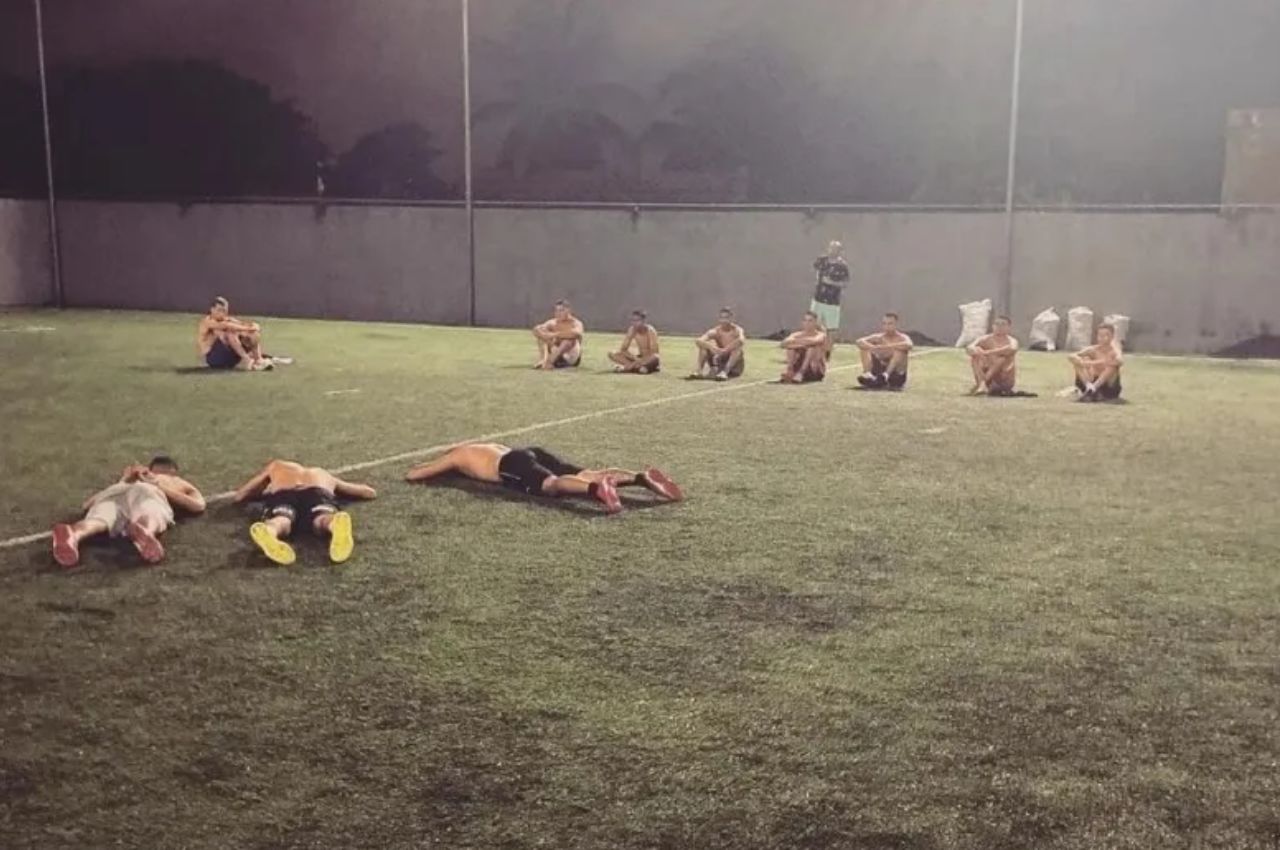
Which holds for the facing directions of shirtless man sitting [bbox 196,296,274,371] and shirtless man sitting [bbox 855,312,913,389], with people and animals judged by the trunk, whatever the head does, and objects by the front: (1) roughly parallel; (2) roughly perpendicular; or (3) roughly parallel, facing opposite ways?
roughly perpendicular

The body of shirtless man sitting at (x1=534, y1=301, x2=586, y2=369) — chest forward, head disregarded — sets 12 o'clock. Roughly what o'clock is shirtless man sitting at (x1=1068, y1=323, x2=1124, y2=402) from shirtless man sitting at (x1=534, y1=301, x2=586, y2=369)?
shirtless man sitting at (x1=1068, y1=323, x2=1124, y2=402) is roughly at 10 o'clock from shirtless man sitting at (x1=534, y1=301, x2=586, y2=369).

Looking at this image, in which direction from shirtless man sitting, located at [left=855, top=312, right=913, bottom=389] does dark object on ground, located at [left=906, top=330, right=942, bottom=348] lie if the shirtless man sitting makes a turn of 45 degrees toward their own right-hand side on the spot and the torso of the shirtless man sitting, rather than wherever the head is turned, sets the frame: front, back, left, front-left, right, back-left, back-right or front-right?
back-right

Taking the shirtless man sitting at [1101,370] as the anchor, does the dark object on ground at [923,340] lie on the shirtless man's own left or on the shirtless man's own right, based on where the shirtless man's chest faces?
on the shirtless man's own right

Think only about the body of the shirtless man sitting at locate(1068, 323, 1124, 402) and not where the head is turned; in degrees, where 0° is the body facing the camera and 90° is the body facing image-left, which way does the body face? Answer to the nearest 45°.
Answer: approximately 45°

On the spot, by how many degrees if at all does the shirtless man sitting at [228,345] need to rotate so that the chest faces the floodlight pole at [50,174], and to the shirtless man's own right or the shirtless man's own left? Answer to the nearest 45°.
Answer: approximately 135° to the shirtless man's own left

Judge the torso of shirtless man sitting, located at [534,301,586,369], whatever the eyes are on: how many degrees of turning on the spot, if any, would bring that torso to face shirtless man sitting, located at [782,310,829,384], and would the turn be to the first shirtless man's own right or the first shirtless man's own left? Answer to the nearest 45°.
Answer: approximately 45° to the first shirtless man's own left

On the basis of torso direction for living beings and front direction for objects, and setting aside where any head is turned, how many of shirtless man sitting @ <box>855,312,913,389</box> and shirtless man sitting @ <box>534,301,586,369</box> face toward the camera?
2

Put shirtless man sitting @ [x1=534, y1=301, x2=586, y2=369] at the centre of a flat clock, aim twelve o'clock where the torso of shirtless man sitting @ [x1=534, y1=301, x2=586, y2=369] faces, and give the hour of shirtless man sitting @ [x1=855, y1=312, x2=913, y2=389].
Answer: shirtless man sitting @ [x1=855, y1=312, x2=913, y2=389] is roughly at 10 o'clock from shirtless man sitting @ [x1=534, y1=301, x2=586, y2=369].

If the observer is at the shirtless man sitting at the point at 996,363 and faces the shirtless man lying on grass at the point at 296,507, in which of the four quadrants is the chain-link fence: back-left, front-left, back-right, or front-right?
back-right

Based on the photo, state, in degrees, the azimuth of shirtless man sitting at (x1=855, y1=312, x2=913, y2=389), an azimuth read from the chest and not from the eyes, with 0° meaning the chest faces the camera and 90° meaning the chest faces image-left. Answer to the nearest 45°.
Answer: approximately 0°
